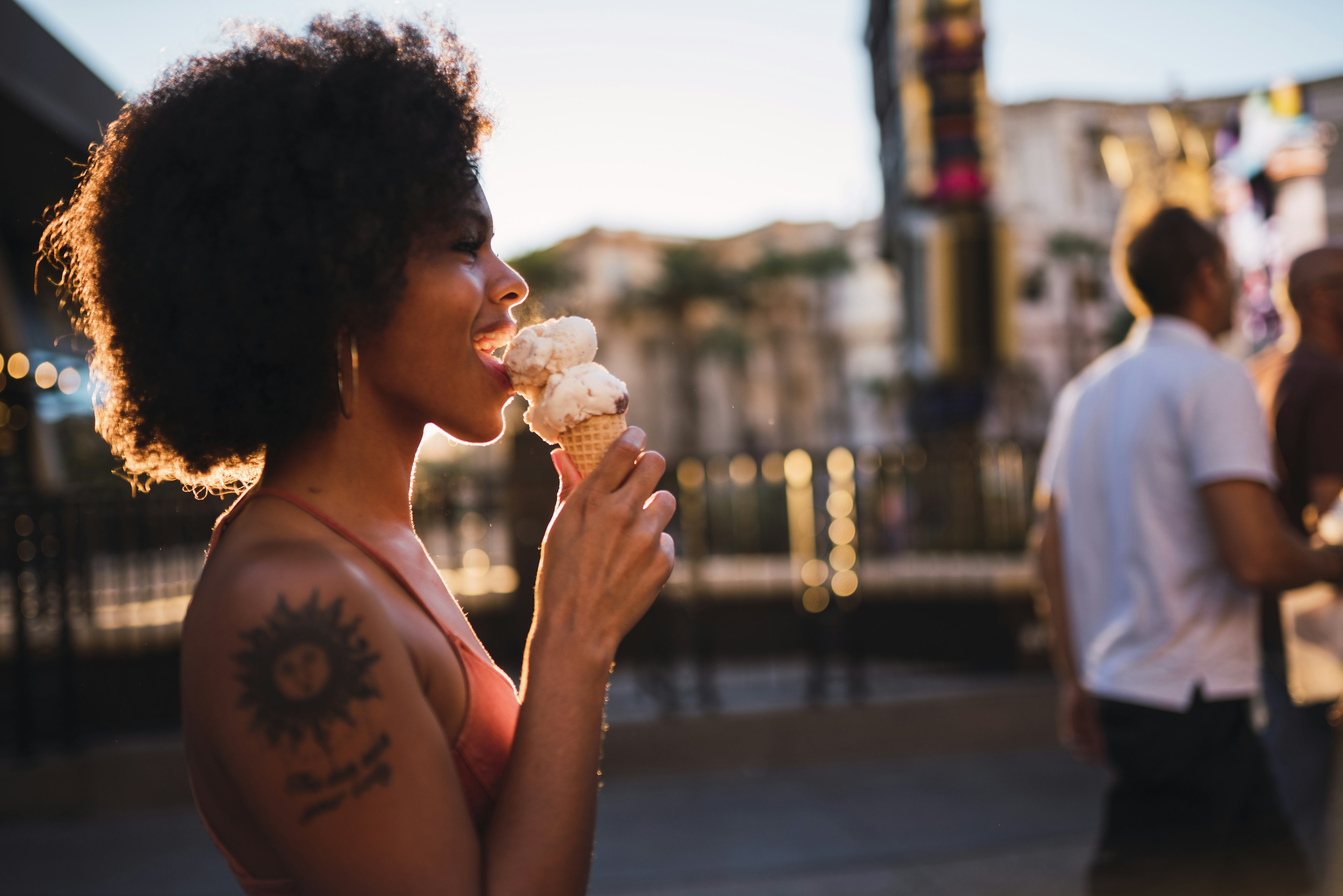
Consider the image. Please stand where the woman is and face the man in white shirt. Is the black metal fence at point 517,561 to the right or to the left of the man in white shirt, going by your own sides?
left

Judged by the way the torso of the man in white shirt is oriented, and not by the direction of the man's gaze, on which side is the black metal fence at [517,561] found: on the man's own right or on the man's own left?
on the man's own left

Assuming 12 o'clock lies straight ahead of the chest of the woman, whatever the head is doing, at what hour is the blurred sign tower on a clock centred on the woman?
The blurred sign tower is roughly at 10 o'clock from the woman.

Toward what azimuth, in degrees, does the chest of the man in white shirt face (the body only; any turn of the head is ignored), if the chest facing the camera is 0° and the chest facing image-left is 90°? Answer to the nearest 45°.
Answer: approximately 225°

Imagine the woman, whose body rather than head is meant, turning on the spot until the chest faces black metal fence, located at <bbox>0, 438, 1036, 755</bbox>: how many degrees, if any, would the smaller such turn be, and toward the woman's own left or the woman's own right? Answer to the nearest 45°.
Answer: approximately 90° to the woman's own left

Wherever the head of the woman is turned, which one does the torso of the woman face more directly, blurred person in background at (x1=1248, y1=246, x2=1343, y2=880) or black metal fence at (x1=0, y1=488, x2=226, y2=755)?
the blurred person in background

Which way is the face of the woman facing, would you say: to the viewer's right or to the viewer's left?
to the viewer's right

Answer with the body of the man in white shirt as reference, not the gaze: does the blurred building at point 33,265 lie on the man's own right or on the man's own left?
on the man's own left

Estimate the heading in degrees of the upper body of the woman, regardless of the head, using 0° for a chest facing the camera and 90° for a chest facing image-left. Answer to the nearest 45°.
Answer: approximately 270°

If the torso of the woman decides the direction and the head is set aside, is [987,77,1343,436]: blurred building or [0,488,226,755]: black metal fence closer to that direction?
the blurred building

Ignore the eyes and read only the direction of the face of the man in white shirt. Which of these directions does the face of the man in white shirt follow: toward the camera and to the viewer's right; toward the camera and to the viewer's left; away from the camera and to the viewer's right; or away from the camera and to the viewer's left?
away from the camera and to the viewer's right
